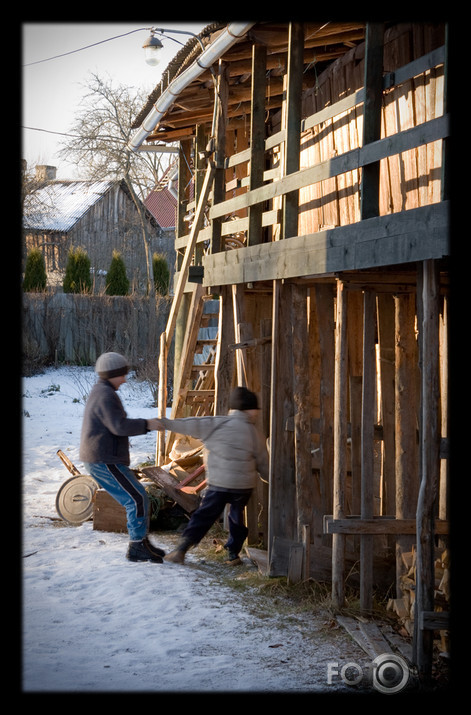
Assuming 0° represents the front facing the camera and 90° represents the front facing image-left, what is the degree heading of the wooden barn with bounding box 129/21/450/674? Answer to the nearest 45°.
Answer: approximately 45°

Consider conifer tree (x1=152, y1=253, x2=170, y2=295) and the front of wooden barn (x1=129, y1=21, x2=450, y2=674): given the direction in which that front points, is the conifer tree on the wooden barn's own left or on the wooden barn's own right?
on the wooden barn's own right
